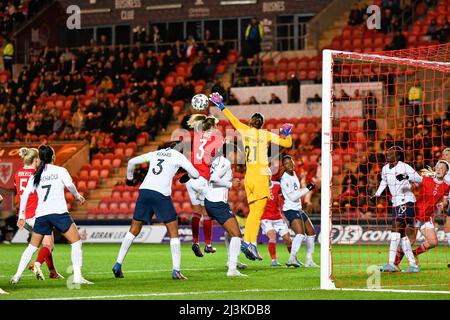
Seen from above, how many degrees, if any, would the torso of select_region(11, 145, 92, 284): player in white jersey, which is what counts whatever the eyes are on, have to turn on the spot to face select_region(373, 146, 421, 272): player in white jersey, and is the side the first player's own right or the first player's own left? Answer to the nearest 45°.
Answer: approximately 45° to the first player's own right

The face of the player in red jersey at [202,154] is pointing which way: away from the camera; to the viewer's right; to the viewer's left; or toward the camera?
away from the camera

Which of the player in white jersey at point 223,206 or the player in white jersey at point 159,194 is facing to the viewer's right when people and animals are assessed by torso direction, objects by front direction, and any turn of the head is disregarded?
the player in white jersey at point 223,206

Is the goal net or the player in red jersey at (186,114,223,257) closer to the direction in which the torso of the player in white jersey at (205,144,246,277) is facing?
the goal net

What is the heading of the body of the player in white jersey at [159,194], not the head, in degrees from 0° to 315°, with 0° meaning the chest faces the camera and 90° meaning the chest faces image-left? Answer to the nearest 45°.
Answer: approximately 180°

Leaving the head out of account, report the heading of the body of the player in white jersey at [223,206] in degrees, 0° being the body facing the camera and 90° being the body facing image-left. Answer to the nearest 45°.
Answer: approximately 270°

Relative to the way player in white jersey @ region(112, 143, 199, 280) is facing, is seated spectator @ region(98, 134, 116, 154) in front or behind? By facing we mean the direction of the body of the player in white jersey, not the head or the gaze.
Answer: in front

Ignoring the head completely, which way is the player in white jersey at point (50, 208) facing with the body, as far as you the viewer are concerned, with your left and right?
facing away from the viewer and to the right of the viewer

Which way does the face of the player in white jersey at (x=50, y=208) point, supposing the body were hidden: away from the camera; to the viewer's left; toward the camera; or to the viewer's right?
away from the camera

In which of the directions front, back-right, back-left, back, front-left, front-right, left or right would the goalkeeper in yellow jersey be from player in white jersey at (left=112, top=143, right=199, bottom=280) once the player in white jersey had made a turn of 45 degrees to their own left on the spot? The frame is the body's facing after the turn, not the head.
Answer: right

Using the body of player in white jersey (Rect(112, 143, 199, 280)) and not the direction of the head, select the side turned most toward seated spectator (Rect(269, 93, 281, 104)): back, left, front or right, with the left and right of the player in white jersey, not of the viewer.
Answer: front
